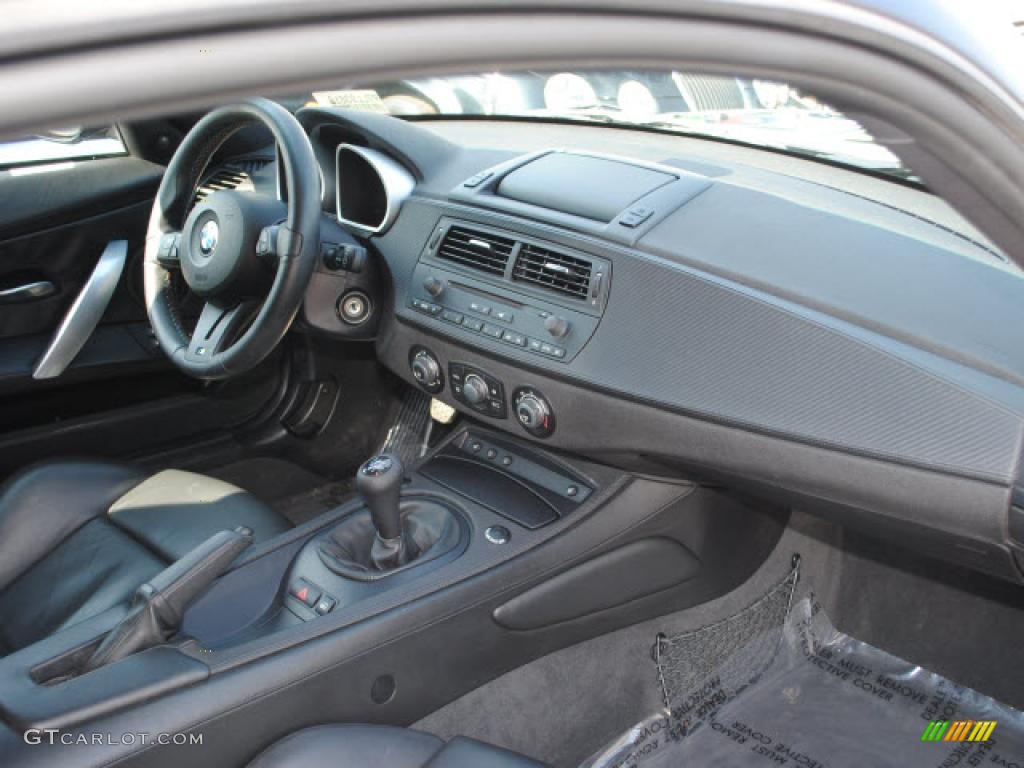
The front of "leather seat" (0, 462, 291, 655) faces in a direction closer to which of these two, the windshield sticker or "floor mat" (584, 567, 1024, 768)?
the windshield sticker

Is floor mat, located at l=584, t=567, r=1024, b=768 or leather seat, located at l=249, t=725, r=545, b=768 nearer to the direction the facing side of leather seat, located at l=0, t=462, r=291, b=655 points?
the floor mat

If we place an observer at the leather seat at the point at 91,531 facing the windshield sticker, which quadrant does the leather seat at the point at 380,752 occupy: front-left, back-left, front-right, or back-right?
back-right

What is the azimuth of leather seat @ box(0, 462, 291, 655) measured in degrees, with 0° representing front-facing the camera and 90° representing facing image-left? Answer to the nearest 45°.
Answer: approximately 225°

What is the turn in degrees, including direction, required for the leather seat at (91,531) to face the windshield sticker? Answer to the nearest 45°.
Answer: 0° — it already faces it

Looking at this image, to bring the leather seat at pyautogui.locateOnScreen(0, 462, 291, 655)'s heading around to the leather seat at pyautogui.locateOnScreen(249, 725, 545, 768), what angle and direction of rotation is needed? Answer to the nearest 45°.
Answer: approximately 90° to its right

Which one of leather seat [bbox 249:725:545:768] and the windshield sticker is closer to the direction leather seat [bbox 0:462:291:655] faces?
the windshield sticker

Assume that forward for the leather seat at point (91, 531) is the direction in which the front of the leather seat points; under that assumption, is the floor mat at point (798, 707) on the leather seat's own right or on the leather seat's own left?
on the leather seat's own right

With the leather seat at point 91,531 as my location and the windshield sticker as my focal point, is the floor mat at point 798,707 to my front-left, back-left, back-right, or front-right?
front-right

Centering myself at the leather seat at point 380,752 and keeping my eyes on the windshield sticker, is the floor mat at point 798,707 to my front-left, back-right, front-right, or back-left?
front-right
